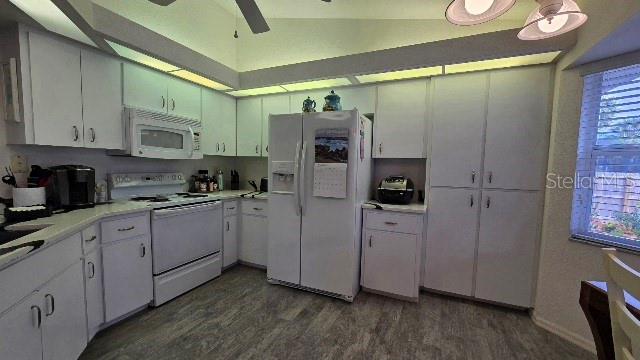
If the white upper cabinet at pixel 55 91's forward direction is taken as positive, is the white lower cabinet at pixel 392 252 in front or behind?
in front

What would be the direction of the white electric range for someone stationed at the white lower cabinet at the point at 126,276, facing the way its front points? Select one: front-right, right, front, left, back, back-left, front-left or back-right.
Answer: left

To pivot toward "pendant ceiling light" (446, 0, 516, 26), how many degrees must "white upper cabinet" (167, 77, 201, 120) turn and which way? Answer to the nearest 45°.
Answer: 0° — it already faces it

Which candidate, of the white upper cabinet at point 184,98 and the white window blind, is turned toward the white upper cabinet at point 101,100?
the white window blind

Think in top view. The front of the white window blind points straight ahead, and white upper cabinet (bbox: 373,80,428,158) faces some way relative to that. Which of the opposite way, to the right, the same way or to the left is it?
to the left

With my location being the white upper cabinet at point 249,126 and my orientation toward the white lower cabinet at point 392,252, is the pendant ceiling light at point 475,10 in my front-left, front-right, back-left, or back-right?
front-right

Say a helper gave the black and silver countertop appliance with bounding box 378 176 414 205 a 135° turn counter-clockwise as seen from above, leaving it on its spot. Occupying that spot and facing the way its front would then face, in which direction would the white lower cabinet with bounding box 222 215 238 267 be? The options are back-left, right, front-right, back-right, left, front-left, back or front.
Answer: back-left

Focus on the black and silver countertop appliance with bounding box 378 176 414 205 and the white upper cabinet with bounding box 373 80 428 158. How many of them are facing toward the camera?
2

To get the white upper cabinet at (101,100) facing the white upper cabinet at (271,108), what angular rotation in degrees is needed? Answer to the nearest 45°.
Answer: approximately 45° to its left

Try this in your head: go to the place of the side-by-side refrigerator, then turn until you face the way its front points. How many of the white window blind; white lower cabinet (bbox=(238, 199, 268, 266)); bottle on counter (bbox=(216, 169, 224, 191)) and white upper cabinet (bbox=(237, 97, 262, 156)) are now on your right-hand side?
3

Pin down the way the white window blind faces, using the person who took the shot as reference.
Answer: facing the viewer and to the left of the viewer

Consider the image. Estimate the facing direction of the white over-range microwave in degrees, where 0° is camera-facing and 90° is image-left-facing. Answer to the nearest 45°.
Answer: approximately 315°

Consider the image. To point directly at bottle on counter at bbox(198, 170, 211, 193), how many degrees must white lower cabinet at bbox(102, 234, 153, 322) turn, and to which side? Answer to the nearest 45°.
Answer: approximately 90° to its left

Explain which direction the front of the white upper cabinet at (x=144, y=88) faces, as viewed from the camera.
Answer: facing the viewer and to the right of the viewer

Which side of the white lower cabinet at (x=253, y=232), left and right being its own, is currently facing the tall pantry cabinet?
left
